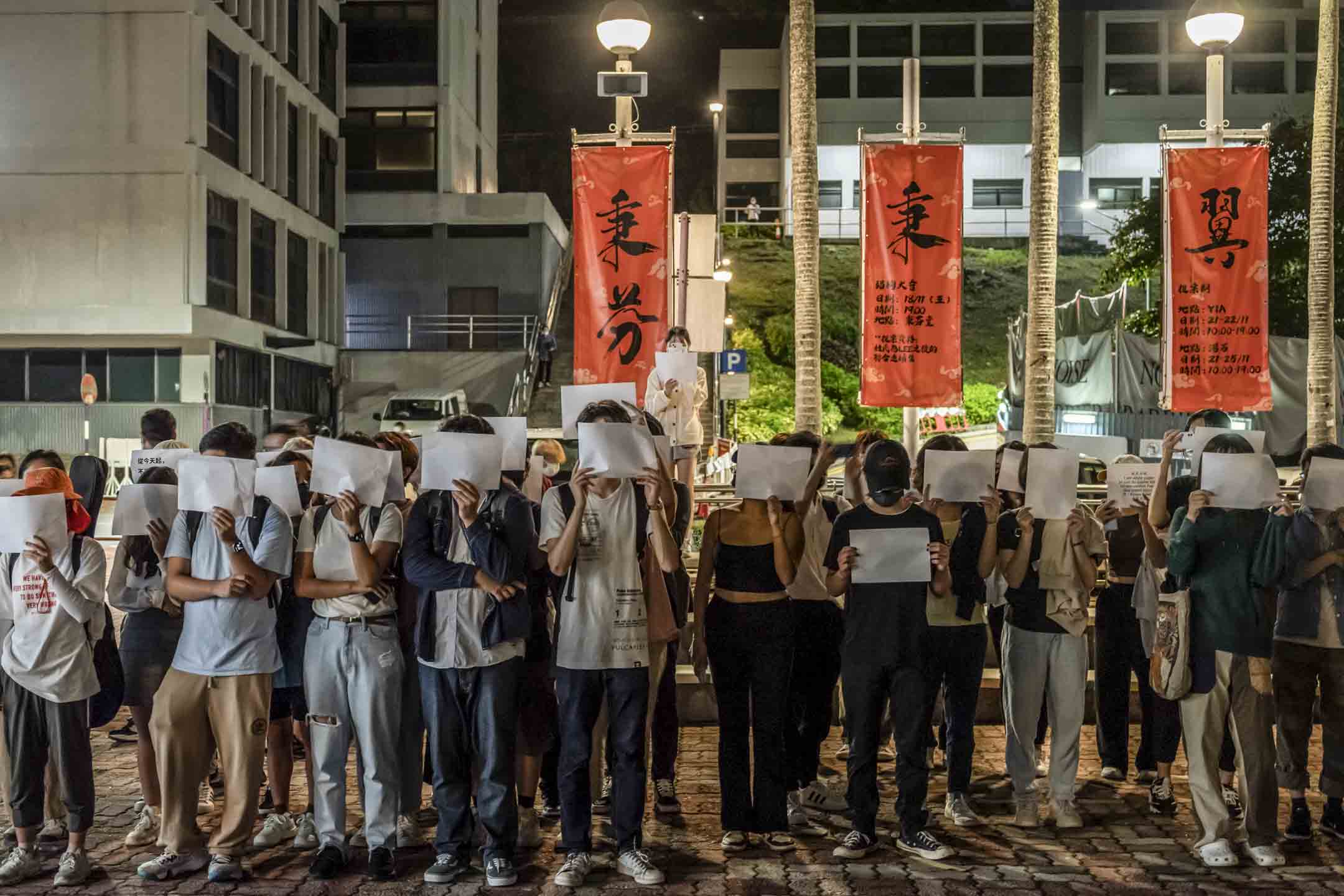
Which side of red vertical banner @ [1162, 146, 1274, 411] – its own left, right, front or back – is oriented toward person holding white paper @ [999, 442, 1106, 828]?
front

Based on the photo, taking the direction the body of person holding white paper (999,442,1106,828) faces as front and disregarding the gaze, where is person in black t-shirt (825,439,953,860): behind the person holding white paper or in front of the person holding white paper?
in front

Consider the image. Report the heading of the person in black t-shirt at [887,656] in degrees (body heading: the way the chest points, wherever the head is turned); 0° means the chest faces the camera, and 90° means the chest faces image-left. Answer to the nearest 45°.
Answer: approximately 0°

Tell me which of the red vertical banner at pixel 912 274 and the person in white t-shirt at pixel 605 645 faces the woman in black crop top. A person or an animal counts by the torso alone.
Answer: the red vertical banner

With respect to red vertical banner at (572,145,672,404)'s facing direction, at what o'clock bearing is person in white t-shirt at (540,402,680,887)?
The person in white t-shirt is roughly at 12 o'clock from the red vertical banner.

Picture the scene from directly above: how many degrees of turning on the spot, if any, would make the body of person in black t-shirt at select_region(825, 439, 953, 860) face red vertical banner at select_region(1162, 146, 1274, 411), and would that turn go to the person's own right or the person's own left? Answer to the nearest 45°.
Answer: approximately 135° to the person's own left

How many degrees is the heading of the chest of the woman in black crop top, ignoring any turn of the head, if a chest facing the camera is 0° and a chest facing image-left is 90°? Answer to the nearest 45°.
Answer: approximately 0°

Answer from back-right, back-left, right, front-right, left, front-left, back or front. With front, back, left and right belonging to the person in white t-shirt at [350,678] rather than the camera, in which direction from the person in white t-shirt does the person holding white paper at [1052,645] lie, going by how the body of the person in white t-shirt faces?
left
